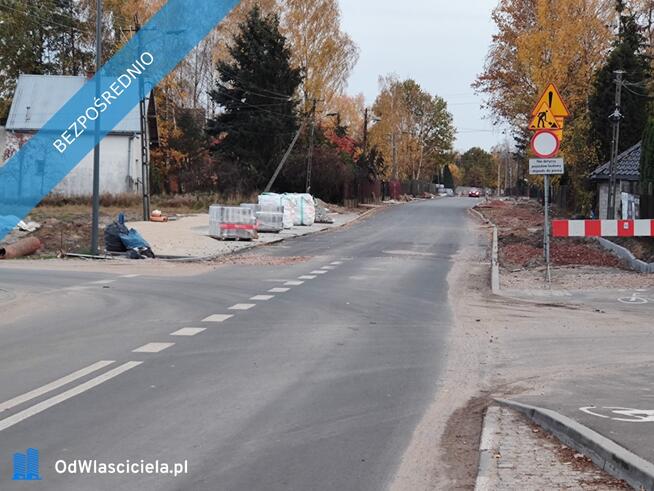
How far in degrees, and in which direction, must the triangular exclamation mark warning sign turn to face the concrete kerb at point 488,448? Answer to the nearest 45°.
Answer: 0° — it already faces it

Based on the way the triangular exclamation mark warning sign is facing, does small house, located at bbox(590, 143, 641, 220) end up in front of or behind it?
behind

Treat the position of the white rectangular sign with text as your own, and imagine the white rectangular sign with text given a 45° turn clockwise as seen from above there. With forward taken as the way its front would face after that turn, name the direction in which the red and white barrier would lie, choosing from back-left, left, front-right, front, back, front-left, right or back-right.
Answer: back

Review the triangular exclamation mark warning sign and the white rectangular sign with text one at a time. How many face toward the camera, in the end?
2

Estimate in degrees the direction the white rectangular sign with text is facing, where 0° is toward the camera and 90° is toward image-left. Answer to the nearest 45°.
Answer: approximately 0°

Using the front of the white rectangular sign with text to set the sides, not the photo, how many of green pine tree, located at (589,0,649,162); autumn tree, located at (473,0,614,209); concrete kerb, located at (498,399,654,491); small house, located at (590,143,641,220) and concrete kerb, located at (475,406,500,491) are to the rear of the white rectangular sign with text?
3

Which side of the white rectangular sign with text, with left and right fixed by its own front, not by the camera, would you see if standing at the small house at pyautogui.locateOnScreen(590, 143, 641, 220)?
back

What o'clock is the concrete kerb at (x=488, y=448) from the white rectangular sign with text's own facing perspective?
The concrete kerb is roughly at 12 o'clock from the white rectangular sign with text.

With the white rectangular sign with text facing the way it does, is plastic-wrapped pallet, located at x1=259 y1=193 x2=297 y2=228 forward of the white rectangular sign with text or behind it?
behind
